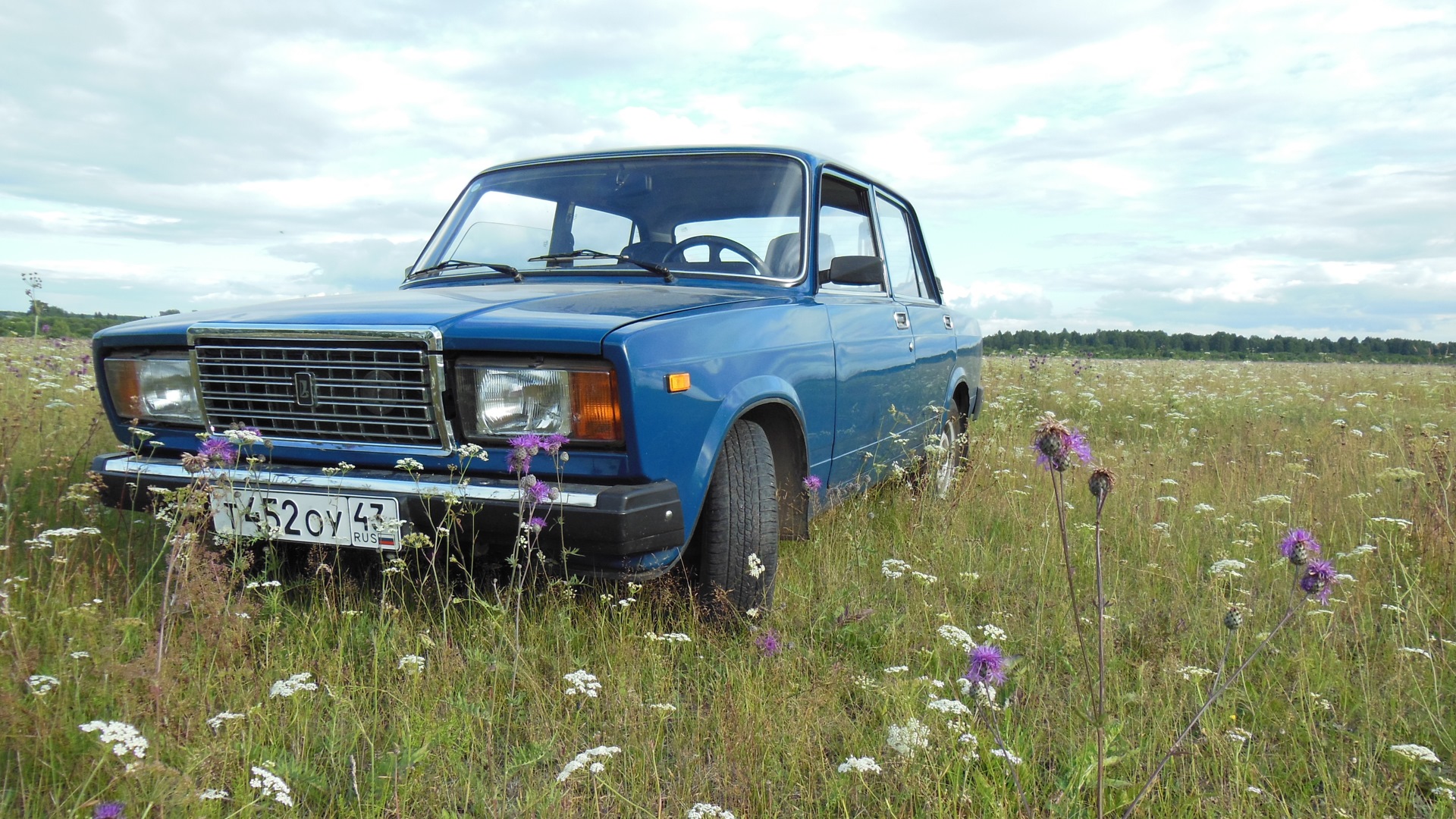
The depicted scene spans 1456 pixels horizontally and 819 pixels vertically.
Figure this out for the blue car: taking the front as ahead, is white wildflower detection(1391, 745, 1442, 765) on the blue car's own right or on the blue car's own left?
on the blue car's own left

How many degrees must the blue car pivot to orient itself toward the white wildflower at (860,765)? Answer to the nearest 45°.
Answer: approximately 90° to its left

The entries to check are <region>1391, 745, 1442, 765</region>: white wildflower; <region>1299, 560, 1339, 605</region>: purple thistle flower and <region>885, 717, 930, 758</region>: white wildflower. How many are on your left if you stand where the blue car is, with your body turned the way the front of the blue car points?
3

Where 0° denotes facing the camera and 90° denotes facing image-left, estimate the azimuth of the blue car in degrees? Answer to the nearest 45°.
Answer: approximately 45°

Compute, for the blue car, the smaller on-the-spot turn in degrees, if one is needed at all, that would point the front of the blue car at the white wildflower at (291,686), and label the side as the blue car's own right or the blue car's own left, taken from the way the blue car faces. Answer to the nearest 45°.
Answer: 0° — it already faces it

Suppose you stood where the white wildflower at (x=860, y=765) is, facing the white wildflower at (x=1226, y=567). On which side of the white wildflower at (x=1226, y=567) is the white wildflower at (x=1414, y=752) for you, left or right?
right

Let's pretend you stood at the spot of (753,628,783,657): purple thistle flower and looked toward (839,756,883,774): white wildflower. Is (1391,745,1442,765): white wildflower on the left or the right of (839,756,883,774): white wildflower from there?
left

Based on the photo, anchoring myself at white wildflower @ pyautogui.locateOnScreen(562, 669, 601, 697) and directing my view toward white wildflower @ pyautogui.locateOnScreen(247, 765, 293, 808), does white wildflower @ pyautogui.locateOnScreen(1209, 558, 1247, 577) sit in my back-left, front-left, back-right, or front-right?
back-left

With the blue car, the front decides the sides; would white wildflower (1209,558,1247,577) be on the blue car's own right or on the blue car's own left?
on the blue car's own left

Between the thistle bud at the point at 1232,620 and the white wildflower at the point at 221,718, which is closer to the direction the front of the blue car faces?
the white wildflower

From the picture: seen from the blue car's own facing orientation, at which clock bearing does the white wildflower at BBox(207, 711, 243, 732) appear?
The white wildflower is roughly at 12 o'clock from the blue car.

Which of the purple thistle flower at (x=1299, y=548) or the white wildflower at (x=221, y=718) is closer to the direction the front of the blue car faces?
the white wildflower

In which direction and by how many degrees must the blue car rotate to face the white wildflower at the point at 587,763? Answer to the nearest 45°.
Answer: approximately 45° to its left
